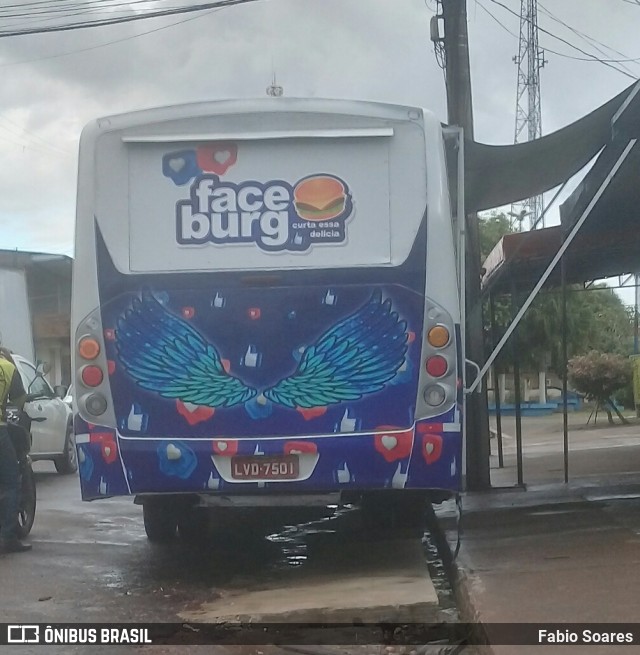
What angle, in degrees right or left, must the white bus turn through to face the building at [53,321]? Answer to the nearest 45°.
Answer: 0° — it already faces it

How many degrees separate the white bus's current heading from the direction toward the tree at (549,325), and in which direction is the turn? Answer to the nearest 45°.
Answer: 0° — it already faces it

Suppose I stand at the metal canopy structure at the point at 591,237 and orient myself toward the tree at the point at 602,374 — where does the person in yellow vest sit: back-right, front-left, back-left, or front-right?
back-left

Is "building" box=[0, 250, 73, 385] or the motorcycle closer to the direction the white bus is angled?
the building

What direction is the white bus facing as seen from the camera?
away from the camera

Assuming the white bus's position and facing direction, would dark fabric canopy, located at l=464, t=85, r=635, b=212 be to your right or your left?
on your right
